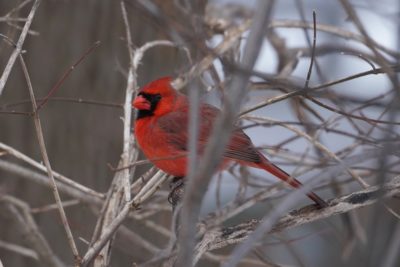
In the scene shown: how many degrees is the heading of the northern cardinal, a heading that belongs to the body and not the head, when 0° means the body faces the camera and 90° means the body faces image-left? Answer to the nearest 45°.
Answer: approximately 90°

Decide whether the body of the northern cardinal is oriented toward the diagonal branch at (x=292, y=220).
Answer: no
